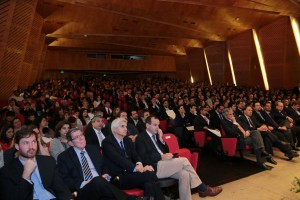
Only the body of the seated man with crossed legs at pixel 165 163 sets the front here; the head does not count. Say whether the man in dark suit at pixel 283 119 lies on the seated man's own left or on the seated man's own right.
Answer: on the seated man's own left

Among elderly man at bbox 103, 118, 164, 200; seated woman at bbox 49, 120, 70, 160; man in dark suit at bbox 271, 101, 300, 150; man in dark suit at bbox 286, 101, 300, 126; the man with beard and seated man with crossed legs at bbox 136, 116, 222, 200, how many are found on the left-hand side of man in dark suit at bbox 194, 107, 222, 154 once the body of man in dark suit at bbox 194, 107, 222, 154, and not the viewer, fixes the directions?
2

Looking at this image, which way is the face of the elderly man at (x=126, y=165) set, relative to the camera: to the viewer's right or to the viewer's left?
to the viewer's right

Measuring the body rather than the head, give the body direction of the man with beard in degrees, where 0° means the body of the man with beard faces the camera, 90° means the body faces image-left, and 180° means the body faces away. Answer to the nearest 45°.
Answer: approximately 315°

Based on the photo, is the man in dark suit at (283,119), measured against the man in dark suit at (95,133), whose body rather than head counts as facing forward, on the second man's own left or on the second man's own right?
on the second man's own left

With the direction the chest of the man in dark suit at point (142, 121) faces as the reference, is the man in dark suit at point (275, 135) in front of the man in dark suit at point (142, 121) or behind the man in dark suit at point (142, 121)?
in front

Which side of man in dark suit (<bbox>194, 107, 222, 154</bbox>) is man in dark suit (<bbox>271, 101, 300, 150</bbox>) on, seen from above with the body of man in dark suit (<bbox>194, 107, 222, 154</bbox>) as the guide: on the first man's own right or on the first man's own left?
on the first man's own left

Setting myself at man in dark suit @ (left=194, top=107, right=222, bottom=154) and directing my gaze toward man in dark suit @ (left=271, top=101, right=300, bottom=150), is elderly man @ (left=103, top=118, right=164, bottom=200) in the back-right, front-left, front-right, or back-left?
back-right

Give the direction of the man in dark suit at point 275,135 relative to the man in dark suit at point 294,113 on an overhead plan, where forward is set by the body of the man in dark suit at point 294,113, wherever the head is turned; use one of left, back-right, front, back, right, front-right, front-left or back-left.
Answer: front-right

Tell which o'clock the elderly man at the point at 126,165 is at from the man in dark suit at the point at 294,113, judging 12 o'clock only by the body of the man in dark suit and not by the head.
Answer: The elderly man is roughly at 2 o'clock from the man in dark suit.

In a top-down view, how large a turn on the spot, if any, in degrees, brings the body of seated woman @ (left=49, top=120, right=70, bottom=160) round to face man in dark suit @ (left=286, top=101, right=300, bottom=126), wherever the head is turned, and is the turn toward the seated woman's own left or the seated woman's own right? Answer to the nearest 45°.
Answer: approximately 45° to the seated woman's own left

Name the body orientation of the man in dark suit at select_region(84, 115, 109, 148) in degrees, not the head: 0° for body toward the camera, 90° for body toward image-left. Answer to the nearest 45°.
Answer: approximately 315°
